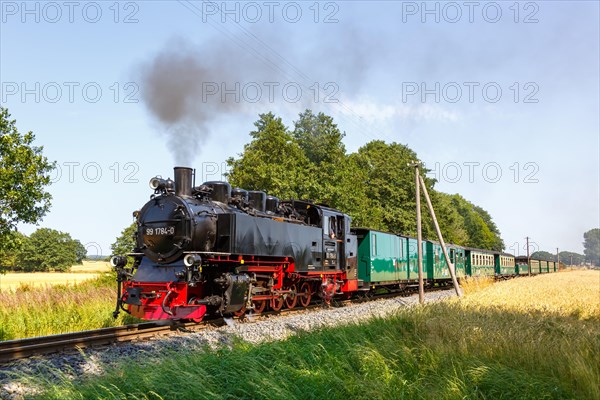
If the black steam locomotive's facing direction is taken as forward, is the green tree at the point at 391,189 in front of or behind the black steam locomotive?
behind

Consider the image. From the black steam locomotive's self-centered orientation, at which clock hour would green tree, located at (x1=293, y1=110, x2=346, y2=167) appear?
The green tree is roughly at 5 o'clock from the black steam locomotive.

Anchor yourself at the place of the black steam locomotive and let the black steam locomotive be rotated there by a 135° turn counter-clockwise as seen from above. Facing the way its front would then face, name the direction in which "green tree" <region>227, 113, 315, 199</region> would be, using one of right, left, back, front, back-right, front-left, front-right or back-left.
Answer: left

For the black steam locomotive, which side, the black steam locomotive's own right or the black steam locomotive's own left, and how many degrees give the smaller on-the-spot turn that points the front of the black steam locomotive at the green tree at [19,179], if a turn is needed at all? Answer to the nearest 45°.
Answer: approximately 90° to the black steam locomotive's own right

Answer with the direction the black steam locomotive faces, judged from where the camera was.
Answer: facing the viewer and to the left of the viewer
